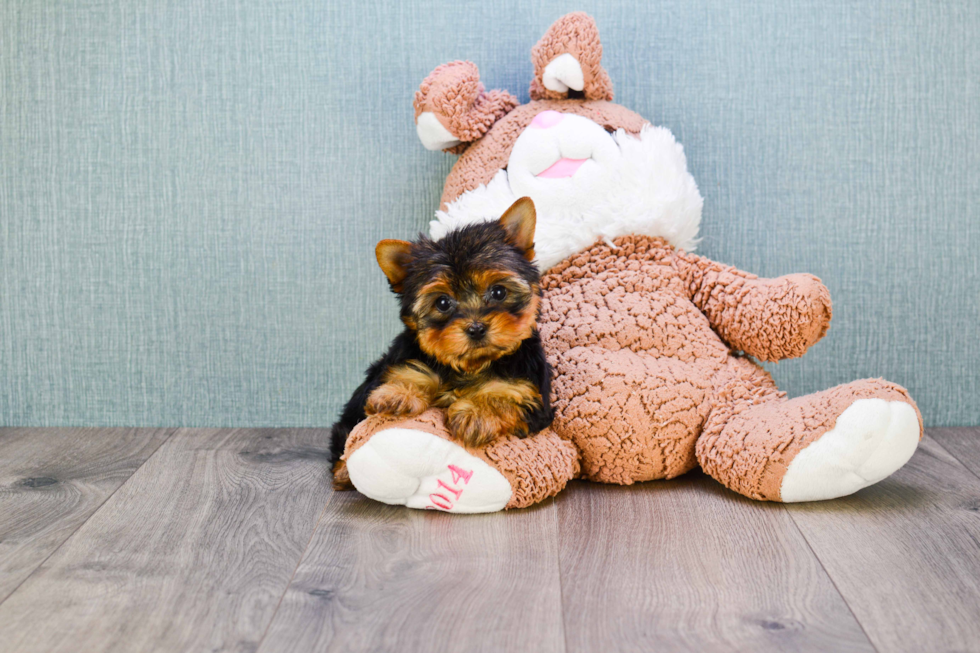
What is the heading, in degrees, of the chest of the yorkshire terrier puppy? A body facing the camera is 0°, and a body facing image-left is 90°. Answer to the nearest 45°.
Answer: approximately 0°

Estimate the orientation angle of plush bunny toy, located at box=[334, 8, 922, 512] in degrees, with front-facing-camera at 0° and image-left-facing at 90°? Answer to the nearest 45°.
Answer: approximately 0°
